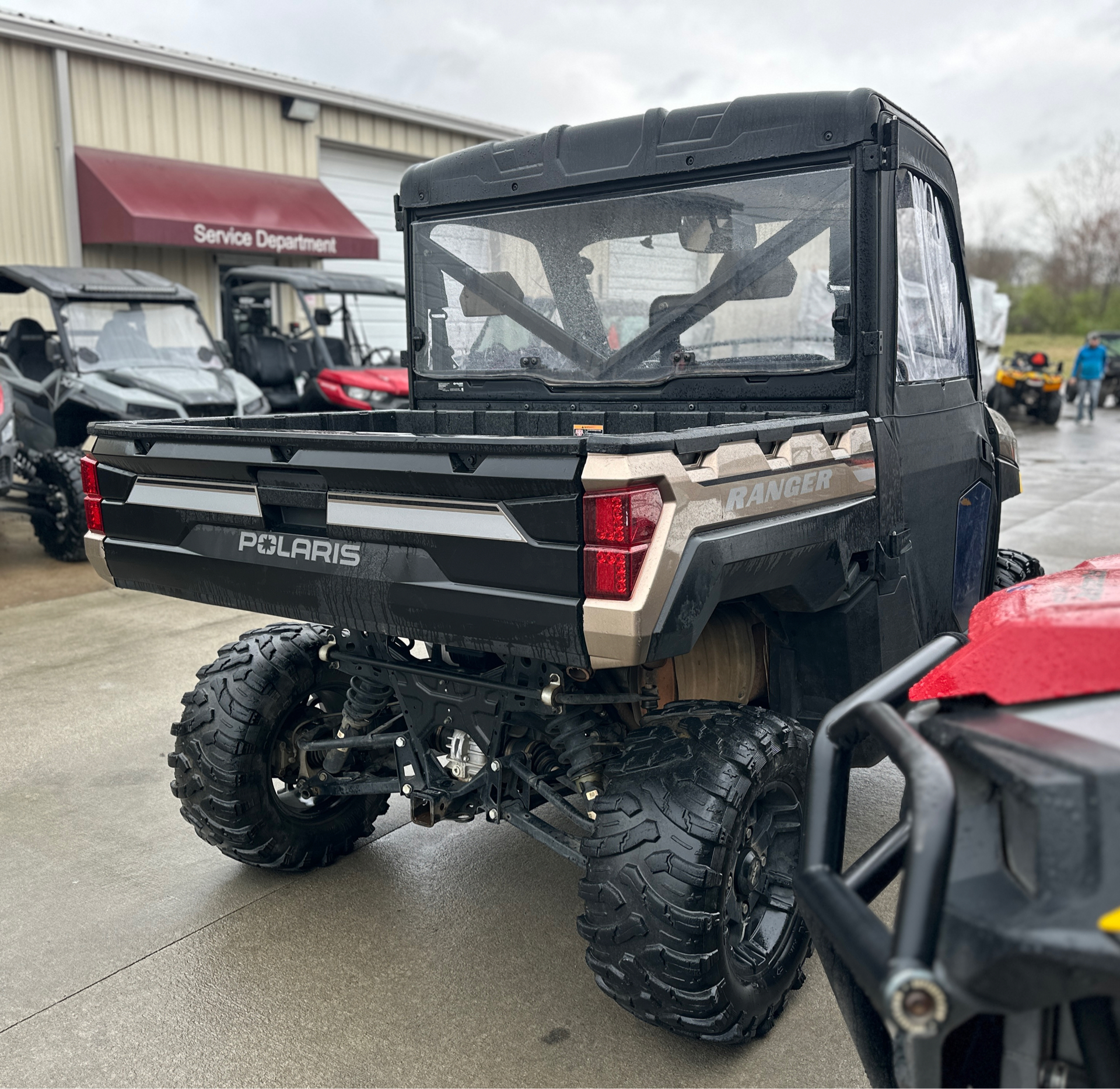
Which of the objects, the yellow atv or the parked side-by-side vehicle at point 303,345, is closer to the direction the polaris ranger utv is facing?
the yellow atv

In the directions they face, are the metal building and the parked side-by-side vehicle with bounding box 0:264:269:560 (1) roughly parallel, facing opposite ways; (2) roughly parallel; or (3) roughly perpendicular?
roughly parallel

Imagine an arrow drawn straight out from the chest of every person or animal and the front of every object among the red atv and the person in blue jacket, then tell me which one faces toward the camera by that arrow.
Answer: the person in blue jacket

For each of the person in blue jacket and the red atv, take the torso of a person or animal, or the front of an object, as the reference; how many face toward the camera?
1

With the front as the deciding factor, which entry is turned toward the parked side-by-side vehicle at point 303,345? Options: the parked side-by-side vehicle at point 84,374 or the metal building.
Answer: the metal building

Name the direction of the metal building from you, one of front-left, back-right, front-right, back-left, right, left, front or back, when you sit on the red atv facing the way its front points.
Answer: front-right

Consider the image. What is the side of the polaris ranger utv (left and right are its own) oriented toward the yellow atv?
front

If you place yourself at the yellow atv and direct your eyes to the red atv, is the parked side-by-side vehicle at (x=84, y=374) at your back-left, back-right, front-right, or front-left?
front-right

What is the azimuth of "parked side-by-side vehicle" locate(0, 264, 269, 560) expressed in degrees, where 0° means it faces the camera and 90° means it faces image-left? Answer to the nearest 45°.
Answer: approximately 315°

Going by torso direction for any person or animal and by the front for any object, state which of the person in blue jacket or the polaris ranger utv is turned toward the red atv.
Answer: the person in blue jacket

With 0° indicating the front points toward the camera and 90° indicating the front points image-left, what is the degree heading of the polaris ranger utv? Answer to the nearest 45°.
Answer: approximately 225°

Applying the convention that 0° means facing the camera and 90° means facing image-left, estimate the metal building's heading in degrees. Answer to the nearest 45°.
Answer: approximately 315°

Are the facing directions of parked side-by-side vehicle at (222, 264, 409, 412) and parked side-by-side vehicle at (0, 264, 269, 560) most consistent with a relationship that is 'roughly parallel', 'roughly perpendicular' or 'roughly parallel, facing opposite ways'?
roughly parallel

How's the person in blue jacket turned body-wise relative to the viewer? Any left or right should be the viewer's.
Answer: facing the viewer

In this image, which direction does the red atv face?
to the viewer's left

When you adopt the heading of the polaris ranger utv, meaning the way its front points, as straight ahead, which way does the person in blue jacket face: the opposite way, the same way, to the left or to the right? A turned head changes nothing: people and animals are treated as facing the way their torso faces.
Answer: the opposite way
